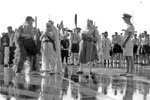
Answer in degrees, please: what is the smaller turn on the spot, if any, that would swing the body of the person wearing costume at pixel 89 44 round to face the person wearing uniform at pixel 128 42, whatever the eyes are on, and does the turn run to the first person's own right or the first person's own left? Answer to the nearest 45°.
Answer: approximately 135° to the first person's own left

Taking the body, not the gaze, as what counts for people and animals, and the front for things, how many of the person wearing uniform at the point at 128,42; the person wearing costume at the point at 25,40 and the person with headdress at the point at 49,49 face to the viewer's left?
1

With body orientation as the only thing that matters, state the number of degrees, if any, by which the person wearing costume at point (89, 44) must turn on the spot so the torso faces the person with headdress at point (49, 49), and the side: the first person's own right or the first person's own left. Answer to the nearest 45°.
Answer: approximately 45° to the first person's own right

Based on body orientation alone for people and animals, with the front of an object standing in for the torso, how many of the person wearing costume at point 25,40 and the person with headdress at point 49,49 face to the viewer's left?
0

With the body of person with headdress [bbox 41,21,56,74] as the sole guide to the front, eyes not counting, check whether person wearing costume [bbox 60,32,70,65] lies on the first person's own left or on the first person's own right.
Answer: on the first person's own left

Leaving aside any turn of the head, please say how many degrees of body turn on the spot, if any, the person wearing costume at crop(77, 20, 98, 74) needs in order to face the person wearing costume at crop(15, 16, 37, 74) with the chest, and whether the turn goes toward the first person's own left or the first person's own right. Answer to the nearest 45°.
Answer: approximately 45° to the first person's own right

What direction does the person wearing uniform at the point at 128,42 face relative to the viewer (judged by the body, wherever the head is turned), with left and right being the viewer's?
facing to the left of the viewer

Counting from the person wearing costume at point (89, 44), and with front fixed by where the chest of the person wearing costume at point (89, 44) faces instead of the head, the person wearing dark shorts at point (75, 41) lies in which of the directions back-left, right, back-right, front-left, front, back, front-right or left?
back-right

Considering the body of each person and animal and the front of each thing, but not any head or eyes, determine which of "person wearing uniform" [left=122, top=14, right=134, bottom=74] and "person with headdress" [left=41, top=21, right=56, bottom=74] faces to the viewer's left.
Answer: the person wearing uniform
